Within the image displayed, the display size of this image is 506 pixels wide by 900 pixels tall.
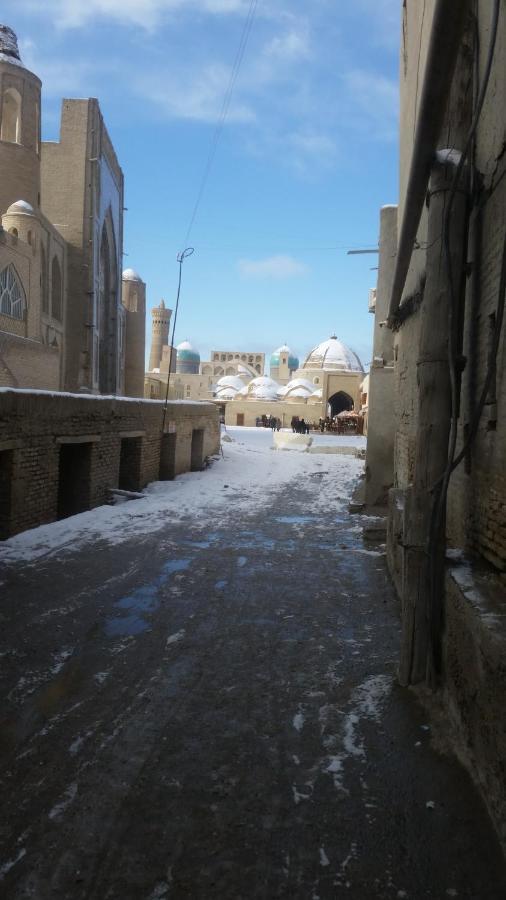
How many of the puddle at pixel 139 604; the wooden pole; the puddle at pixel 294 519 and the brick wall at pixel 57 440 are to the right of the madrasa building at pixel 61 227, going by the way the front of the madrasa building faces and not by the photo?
4

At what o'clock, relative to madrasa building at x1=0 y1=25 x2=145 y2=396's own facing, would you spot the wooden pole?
The wooden pole is roughly at 3 o'clock from the madrasa building.

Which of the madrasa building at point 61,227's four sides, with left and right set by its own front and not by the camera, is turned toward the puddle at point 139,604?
right

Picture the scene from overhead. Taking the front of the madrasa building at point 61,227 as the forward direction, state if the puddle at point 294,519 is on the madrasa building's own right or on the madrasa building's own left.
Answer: on the madrasa building's own right

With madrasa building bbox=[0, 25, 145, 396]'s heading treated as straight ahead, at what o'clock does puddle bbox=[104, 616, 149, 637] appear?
The puddle is roughly at 3 o'clock from the madrasa building.

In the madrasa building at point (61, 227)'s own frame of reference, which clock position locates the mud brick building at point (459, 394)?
The mud brick building is roughly at 3 o'clock from the madrasa building.

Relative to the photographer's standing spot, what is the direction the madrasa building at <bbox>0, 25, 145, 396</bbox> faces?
facing to the right of the viewer

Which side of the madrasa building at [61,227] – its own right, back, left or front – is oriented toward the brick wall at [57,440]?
right
